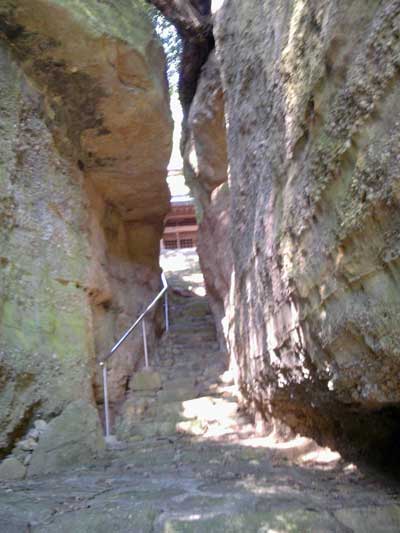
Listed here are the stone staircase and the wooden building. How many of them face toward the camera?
2

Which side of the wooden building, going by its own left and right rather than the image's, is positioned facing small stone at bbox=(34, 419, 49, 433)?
front

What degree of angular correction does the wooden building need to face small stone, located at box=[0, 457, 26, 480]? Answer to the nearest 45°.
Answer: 0° — it already faces it

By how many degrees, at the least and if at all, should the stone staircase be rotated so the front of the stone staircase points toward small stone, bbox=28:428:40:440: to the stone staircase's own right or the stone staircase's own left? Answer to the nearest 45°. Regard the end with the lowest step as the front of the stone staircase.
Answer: approximately 45° to the stone staircase's own right

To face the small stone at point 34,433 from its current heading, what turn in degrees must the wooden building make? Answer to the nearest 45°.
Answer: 0° — it already faces it

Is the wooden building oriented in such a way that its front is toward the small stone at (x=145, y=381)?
yes

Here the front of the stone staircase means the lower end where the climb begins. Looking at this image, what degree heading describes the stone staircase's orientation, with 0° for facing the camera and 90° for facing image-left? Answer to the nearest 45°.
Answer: approximately 0°

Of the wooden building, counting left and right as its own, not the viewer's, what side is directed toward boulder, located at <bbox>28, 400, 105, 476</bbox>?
front

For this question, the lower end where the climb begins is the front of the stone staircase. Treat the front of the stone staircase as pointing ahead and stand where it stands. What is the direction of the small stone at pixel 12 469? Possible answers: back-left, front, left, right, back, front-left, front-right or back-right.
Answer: front-right
